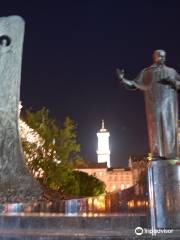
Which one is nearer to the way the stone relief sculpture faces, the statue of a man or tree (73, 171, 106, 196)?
the statue of a man

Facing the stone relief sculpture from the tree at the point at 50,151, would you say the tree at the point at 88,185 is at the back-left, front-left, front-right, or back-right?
back-left

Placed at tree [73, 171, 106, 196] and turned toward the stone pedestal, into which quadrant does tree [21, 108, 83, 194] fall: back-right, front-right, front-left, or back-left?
front-right

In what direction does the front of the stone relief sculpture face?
toward the camera

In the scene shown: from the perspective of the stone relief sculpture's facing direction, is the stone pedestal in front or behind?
in front

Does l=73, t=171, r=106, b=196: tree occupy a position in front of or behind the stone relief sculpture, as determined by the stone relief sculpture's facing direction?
behind

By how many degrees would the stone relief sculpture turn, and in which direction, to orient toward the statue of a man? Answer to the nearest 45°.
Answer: approximately 45° to its left

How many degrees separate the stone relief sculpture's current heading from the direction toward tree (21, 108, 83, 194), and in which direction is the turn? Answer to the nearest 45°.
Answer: approximately 180°
